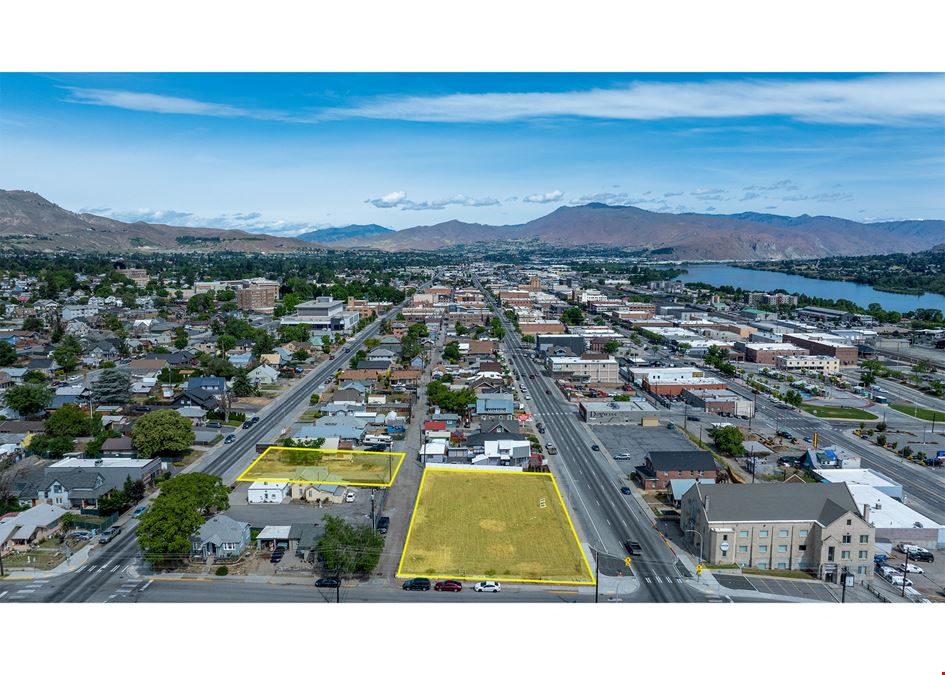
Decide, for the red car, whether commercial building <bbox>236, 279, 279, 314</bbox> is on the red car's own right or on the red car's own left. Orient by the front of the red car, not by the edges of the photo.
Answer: on the red car's own right

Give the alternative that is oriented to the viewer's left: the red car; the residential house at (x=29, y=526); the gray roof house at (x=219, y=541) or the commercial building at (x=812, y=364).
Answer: the red car

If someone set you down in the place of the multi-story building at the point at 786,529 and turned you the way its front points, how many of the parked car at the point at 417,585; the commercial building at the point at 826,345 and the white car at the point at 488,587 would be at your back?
1

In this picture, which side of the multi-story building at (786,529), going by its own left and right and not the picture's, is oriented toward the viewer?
front

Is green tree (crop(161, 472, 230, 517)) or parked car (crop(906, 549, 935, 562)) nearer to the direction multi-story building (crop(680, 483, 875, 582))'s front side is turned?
the green tree

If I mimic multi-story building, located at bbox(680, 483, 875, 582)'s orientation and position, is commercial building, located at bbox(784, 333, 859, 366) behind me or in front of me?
behind

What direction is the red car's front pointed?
to the viewer's left

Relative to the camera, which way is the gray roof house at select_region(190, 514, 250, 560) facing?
toward the camera

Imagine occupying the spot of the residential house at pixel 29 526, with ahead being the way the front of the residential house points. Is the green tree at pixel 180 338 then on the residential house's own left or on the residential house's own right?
on the residential house's own left

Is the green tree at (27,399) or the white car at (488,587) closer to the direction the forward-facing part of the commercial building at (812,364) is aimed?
the white car
